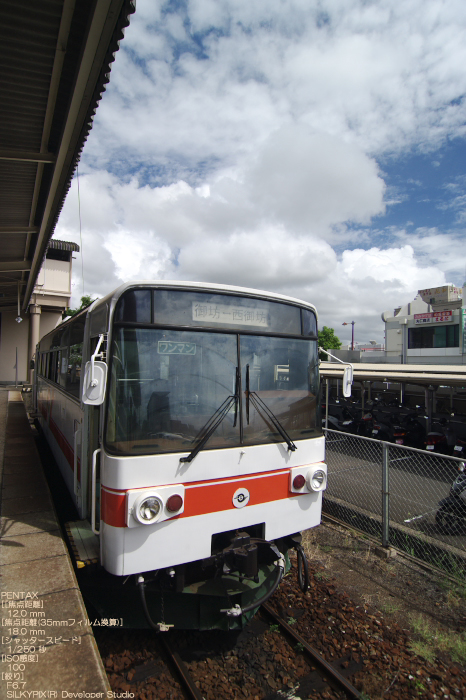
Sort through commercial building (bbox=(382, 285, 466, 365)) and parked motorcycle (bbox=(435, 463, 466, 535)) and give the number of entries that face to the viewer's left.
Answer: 1

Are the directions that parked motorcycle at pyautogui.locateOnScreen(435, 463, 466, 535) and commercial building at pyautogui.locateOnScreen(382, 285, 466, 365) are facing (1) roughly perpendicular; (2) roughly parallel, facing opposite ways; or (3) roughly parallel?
roughly perpendicular

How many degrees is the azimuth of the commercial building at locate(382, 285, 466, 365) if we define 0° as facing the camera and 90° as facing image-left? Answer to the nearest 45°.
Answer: approximately 0°

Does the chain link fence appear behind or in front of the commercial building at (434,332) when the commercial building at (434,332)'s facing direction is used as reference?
in front

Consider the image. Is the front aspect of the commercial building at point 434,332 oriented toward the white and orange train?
yes

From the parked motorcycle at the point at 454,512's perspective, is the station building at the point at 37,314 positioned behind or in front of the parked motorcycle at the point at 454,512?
in front

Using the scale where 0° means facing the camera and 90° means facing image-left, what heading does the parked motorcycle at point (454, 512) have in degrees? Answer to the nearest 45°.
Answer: approximately 90°

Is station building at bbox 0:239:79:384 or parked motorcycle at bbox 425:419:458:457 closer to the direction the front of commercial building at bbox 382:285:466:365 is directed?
the parked motorcycle

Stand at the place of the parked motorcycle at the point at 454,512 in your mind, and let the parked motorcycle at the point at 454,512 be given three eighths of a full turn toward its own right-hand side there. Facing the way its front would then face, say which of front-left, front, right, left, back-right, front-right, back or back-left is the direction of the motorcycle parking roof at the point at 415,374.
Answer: front-left

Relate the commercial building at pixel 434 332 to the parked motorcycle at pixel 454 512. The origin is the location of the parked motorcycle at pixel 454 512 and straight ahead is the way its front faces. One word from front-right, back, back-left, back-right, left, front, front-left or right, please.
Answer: right

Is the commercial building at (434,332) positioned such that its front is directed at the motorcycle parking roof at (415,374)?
yes

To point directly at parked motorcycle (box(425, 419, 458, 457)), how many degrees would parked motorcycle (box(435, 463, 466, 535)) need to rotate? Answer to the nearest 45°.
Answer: approximately 90° to its right

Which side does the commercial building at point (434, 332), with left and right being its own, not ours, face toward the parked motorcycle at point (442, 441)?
front
